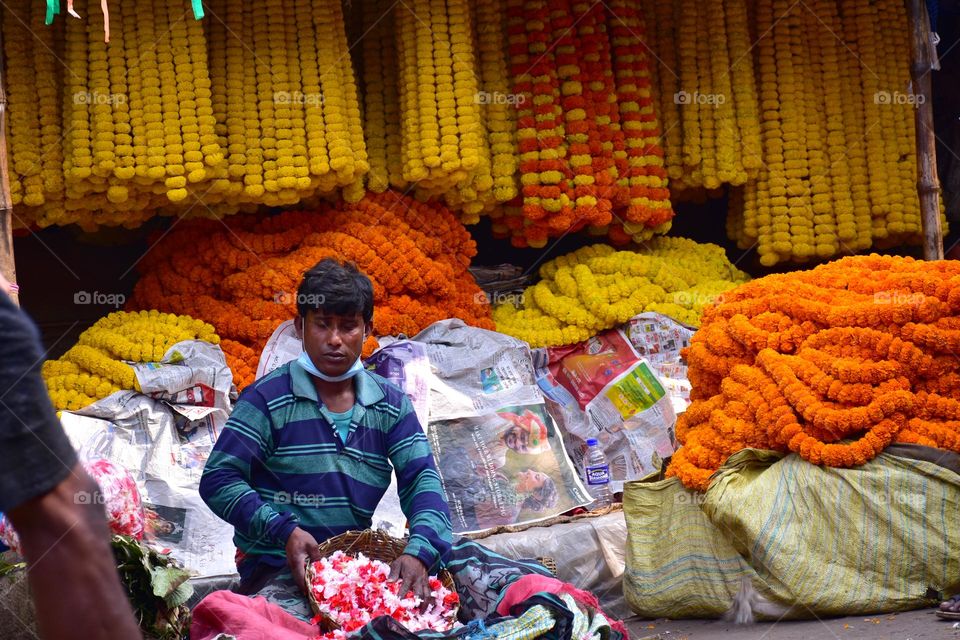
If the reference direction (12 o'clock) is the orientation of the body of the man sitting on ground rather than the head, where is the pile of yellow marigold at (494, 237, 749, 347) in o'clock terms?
The pile of yellow marigold is roughly at 7 o'clock from the man sitting on ground.

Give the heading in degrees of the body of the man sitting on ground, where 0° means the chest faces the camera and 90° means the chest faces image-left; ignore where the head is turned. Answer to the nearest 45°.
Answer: approximately 0°

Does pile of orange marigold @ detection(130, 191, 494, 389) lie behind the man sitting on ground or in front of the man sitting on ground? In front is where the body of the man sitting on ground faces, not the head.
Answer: behind

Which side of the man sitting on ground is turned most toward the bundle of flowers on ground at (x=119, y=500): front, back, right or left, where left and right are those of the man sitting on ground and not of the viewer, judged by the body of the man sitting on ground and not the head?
right

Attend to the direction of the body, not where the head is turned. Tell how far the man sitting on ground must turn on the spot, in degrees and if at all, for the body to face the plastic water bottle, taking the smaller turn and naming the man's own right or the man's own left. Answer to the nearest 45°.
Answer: approximately 135° to the man's own left

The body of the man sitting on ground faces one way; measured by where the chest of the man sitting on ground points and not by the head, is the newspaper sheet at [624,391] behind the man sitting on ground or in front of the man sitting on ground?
behind

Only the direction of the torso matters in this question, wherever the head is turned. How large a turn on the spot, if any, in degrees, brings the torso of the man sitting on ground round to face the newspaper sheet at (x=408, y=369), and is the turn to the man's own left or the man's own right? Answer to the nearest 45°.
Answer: approximately 180°

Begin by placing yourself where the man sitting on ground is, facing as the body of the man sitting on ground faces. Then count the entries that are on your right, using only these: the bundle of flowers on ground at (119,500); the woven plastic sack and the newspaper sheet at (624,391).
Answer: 1

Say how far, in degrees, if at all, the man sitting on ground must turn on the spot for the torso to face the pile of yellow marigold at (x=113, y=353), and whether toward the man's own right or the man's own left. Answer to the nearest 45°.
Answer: approximately 135° to the man's own right

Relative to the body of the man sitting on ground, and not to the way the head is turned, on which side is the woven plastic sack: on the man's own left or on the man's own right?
on the man's own left
